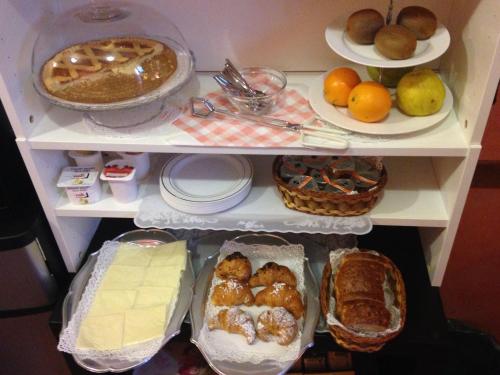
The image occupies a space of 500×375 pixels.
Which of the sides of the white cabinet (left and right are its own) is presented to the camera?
front
